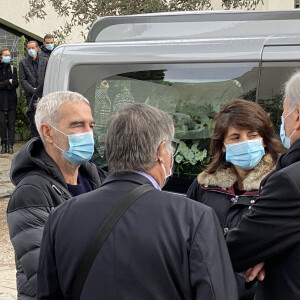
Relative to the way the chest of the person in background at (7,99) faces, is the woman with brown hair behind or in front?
in front

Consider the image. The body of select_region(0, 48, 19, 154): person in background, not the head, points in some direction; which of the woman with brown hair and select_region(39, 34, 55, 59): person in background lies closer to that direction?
the woman with brown hair

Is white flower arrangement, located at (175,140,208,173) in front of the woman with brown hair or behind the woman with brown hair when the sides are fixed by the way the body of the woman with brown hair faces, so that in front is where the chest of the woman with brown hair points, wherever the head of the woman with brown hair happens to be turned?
behind

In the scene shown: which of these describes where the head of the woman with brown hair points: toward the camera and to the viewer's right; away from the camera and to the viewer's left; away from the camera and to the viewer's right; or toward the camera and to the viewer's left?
toward the camera and to the viewer's right

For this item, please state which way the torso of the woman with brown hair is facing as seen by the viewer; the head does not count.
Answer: toward the camera

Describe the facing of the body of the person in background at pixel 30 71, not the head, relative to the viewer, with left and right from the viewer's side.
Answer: facing the viewer

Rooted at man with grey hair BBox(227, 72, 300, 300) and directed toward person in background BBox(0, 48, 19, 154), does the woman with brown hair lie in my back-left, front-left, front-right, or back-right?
front-right

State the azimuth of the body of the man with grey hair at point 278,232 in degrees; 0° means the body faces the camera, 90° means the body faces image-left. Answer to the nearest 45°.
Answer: approximately 90°

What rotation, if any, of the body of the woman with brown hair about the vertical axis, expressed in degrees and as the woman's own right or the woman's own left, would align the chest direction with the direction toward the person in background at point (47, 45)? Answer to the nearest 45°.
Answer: approximately 135° to the woman's own right

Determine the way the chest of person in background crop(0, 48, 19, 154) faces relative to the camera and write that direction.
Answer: toward the camera

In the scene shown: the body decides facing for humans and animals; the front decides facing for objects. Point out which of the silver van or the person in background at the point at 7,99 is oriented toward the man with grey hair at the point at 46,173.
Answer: the person in background
